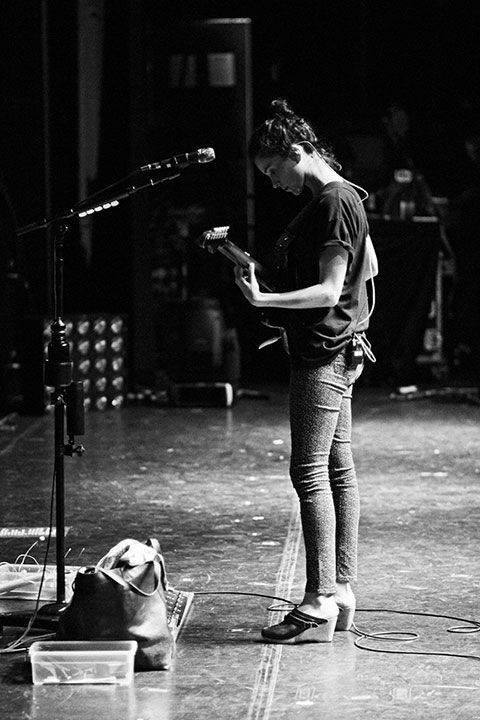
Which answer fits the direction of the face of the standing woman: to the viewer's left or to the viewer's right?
to the viewer's left

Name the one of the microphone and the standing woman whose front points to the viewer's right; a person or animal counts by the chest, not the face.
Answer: the microphone

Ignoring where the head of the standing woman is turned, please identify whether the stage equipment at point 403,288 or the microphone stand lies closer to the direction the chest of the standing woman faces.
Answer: the microphone stand

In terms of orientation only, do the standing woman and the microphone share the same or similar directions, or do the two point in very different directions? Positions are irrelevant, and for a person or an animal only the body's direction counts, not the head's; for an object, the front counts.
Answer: very different directions

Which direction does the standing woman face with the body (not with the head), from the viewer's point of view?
to the viewer's left

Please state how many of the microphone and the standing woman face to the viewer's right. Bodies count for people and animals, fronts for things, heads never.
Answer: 1

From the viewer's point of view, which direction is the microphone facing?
to the viewer's right

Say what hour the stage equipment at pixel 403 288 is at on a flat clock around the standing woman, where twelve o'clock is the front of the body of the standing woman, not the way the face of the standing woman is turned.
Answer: The stage equipment is roughly at 3 o'clock from the standing woman.
